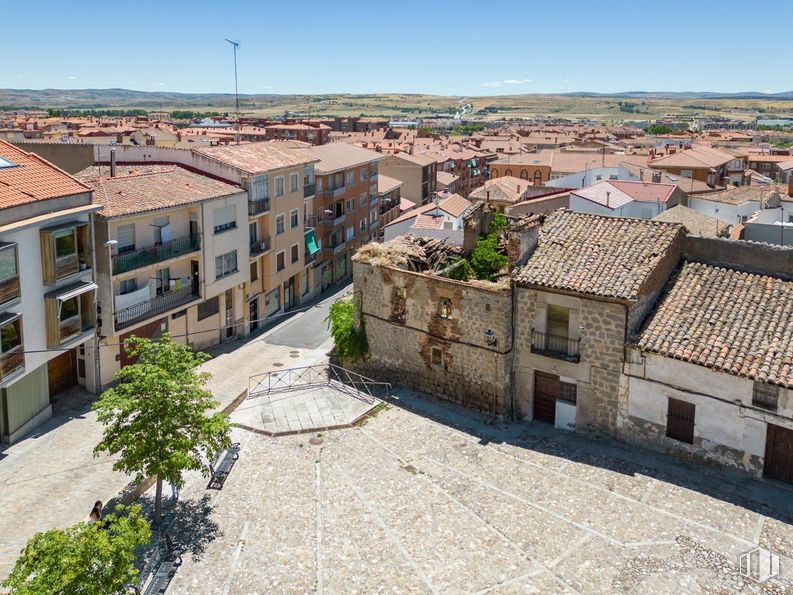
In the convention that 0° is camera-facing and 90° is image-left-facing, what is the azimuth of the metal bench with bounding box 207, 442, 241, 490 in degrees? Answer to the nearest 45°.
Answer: approximately 315°

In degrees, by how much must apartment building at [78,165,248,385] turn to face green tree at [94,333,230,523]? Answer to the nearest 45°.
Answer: approximately 45° to its right

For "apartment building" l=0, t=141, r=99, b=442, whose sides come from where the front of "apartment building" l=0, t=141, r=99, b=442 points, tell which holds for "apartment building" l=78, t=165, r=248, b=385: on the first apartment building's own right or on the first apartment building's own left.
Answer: on the first apartment building's own left

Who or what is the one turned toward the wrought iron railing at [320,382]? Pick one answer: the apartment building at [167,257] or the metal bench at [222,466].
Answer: the apartment building

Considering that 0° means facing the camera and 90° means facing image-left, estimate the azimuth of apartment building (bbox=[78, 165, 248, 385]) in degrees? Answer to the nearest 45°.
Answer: approximately 315°

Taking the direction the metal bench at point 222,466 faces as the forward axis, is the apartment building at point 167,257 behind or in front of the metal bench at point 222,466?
behind
